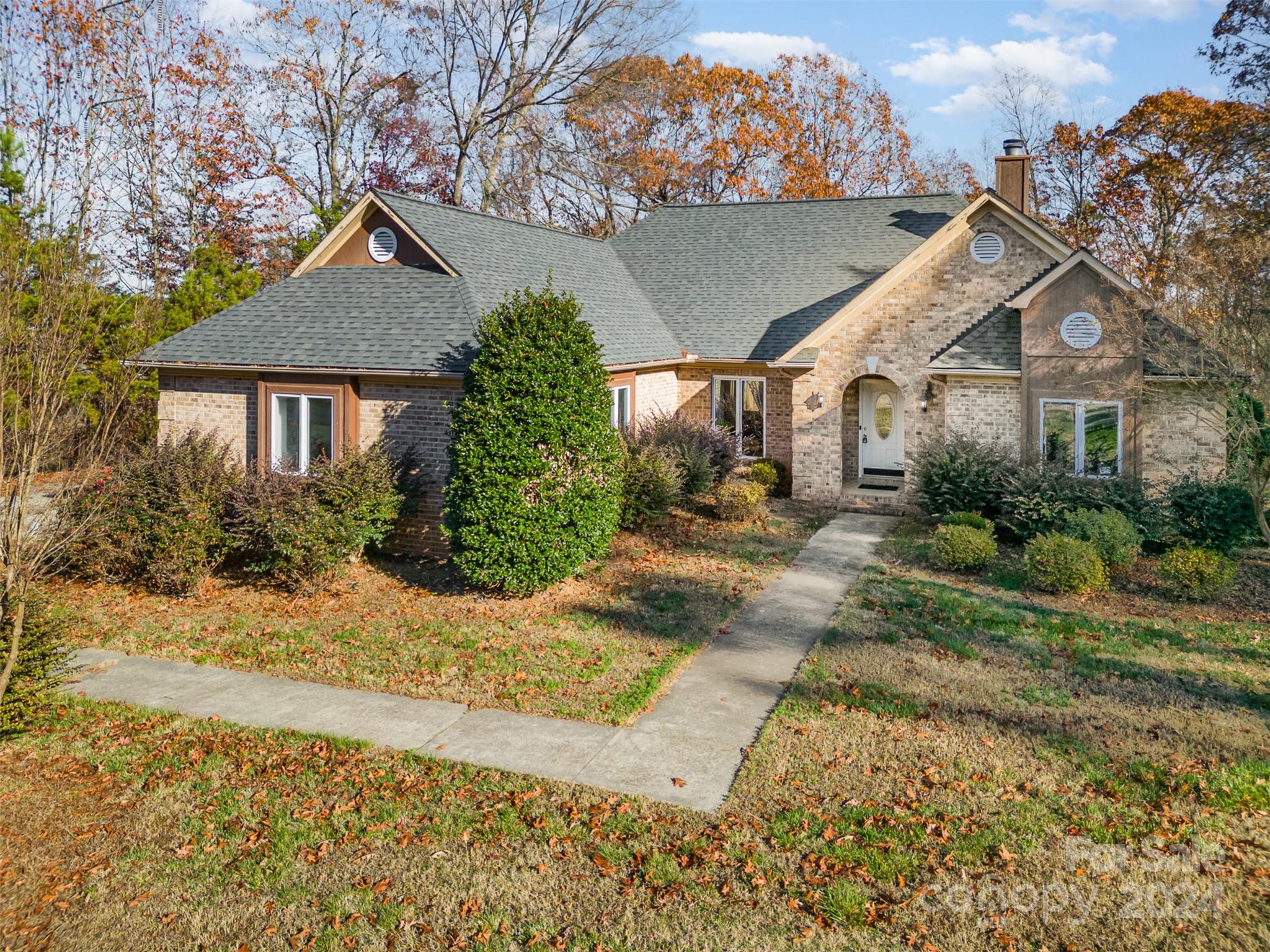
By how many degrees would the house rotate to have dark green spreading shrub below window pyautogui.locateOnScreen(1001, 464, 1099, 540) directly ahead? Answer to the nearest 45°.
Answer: approximately 45° to its left

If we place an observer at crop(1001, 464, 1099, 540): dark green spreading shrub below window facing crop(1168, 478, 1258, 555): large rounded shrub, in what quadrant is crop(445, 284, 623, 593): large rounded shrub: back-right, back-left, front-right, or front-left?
back-right

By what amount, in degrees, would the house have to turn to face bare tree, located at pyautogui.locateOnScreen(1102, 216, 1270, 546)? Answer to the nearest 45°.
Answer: approximately 90° to its left

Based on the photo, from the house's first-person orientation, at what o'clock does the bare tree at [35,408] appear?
The bare tree is roughly at 1 o'clock from the house.

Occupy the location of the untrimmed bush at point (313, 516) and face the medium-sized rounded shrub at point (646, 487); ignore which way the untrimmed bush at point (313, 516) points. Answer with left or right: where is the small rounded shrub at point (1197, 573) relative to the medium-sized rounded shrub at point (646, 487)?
right

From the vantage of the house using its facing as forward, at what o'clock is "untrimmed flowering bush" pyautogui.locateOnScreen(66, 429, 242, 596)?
The untrimmed flowering bush is roughly at 2 o'clock from the house.

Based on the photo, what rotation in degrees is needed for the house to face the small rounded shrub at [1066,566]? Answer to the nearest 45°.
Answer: approximately 45° to its left

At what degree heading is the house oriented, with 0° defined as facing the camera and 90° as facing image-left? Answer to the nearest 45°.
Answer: approximately 0°

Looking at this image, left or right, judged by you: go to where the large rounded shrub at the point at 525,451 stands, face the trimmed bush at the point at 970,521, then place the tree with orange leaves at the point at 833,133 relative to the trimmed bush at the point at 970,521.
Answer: left

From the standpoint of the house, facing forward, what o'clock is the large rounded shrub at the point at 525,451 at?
The large rounded shrub is roughly at 1 o'clock from the house.

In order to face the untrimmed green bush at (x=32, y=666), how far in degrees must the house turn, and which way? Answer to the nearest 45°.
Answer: approximately 45° to its right

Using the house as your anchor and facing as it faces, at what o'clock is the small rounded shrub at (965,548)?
The small rounded shrub is roughly at 11 o'clock from the house.

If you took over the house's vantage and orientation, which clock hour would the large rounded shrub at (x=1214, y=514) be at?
The large rounded shrub is roughly at 10 o'clock from the house.

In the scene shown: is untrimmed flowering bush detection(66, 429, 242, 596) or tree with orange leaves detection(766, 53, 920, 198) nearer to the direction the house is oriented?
the untrimmed flowering bush

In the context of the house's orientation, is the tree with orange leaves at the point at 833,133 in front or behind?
behind
